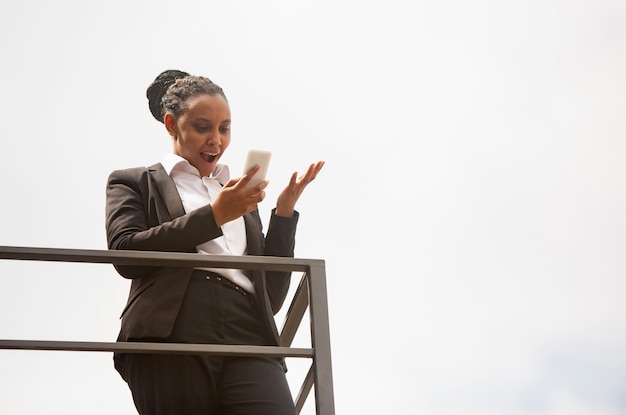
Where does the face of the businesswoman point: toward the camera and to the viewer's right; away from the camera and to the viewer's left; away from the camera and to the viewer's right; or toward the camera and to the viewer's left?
toward the camera and to the viewer's right

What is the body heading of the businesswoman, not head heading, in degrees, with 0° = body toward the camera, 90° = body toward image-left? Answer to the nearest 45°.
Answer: approximately 315°
